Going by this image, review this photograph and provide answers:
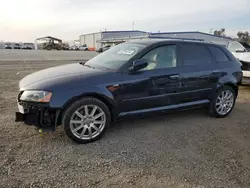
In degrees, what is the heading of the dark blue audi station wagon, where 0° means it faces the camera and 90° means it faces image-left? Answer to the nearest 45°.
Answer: approximately 45°
